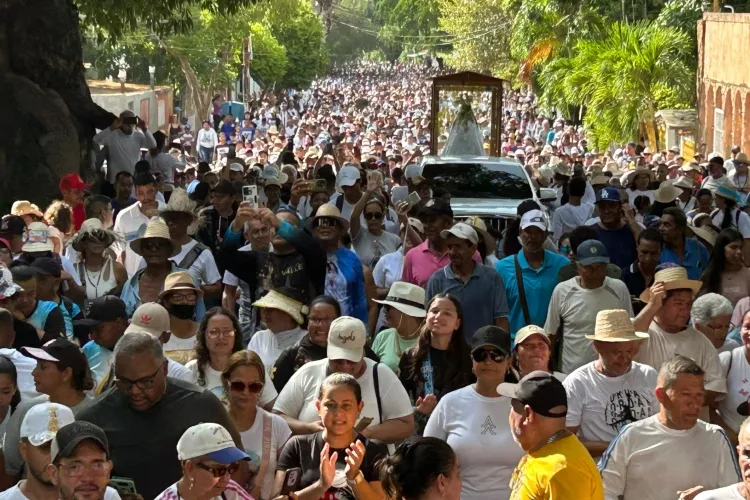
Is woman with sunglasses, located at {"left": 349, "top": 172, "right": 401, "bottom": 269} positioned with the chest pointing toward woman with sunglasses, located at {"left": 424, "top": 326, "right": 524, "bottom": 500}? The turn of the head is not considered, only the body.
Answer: yes

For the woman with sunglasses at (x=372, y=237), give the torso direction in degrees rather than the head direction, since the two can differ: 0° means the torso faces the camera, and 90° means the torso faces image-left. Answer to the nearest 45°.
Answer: approximately 0°

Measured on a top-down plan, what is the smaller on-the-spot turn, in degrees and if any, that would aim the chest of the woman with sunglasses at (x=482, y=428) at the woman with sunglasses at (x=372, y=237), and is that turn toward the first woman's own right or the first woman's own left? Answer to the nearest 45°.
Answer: approximately 180°

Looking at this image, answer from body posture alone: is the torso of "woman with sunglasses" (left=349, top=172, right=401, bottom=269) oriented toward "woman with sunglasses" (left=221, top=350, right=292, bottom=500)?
yes

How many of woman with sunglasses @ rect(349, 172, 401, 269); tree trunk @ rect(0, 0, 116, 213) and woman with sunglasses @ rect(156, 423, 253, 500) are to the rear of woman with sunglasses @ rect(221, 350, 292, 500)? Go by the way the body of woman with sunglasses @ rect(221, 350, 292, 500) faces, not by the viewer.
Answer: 2

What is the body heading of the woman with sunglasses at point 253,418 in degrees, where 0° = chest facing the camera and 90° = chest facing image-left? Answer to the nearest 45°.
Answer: approximately 0°

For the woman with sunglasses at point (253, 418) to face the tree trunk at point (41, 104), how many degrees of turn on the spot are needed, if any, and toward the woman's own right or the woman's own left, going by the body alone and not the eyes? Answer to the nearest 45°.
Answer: approximately 180°

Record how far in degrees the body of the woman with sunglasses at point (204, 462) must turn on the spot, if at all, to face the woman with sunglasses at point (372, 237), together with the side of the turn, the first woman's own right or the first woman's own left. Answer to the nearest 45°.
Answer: approximately 135° to the first woman's own left

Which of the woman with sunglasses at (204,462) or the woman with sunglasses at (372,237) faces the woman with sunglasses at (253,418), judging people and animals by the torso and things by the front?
the woman with sunglasses at (372,237)

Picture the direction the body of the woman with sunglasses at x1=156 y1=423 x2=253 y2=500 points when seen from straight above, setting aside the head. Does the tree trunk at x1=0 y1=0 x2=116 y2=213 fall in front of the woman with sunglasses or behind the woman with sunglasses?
behind

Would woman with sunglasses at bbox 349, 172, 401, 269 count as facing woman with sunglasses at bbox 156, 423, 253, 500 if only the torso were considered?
yes

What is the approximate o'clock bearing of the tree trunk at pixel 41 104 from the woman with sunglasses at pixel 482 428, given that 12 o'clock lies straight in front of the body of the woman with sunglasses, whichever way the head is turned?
The tree trunk is roughly at 5 o'clock from the woman with sunglasses.
